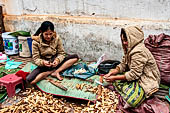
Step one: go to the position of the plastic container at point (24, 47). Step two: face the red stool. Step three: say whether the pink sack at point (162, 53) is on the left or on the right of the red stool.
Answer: left

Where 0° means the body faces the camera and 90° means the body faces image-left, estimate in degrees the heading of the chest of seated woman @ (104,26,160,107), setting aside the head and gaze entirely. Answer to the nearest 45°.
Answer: approximately 90°

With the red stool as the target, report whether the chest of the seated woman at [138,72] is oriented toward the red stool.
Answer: yes

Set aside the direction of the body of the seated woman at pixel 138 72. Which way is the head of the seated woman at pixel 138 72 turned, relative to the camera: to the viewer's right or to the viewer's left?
to the viewer's left

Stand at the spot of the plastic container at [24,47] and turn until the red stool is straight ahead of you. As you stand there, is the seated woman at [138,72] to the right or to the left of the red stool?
left
